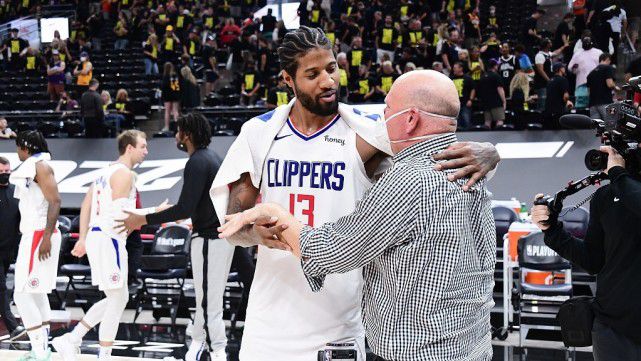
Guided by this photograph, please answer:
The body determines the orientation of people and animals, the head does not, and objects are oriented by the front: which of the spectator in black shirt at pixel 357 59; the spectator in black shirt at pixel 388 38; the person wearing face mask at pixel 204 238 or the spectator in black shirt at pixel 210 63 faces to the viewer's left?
the person wearing face mask

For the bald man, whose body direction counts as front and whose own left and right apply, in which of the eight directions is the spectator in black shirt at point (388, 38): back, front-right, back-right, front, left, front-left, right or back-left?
front-right

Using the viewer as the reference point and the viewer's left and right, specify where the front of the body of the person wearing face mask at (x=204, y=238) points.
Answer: facing to the left of the viewer

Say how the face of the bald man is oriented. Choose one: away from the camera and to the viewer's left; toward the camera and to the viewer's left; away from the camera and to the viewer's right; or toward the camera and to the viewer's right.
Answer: away from the camera and to the viewer's left

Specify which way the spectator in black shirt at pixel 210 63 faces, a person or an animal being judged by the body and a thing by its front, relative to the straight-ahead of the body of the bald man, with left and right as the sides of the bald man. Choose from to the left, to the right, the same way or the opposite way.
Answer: the opposite way

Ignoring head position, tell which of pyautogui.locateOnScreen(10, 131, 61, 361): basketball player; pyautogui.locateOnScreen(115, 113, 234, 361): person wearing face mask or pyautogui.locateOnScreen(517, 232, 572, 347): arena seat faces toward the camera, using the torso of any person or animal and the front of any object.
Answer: the arena seat

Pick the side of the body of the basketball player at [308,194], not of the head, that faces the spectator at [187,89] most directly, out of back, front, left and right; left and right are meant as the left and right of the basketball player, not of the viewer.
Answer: back

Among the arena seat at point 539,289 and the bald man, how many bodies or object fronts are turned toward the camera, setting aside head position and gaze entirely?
1

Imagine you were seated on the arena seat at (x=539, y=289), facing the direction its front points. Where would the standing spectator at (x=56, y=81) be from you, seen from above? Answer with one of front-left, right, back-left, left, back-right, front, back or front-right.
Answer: back-right

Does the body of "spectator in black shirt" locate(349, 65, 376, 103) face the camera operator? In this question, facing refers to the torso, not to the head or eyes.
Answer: yes

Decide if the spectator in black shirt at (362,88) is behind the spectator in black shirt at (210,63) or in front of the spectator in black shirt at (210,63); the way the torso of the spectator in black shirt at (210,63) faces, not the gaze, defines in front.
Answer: in front

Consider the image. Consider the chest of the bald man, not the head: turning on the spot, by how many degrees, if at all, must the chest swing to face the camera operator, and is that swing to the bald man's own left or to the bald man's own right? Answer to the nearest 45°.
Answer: approximately 90° to the bald man's own right

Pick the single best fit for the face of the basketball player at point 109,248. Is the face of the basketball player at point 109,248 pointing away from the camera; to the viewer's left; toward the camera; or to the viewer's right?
to the viewer's right
